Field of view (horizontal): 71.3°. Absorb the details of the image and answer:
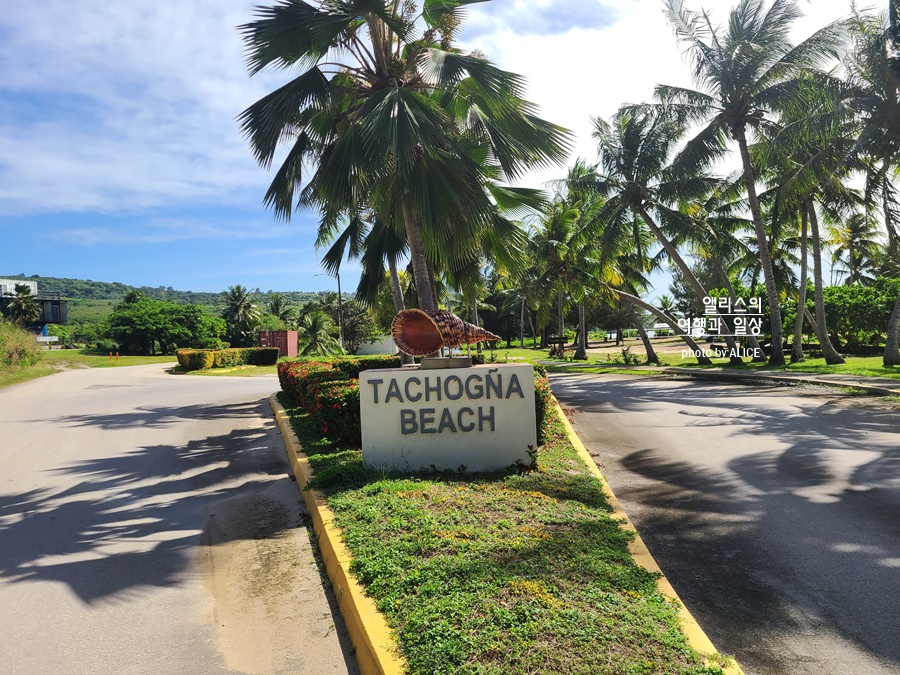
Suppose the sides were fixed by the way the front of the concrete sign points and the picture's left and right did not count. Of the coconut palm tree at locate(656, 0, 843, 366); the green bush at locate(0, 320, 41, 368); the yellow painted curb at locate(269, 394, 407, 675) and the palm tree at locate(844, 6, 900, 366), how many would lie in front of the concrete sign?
1

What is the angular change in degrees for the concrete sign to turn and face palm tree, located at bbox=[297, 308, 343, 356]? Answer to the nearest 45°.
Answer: approximately 180°

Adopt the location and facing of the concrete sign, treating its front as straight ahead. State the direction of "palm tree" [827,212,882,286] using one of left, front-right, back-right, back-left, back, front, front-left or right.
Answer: back-left

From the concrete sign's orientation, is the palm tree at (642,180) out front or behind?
behind

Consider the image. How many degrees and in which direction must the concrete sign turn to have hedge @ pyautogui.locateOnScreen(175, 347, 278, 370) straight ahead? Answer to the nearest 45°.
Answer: approximately 135° to its right

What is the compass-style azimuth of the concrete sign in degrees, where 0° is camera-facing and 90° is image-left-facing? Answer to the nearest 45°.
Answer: approximately 0°

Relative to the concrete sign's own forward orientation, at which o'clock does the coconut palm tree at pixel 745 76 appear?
The coconut palm tree is roughly at 7 o'clock from the concrete sign.
